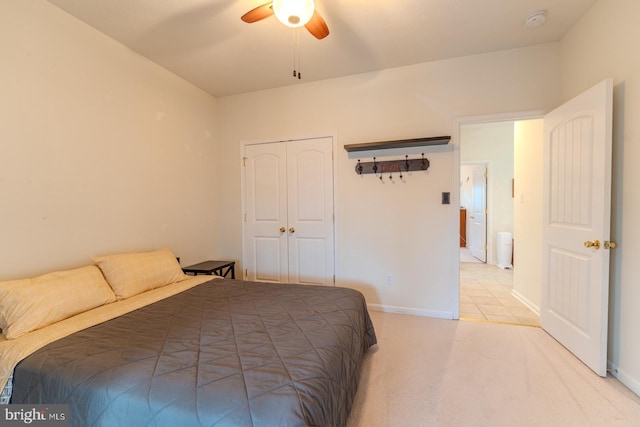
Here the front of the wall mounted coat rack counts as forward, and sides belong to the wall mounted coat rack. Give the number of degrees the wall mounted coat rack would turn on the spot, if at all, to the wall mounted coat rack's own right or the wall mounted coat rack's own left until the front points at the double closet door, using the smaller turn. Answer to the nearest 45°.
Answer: approximately 90° to the wall mounted coat rack's own right

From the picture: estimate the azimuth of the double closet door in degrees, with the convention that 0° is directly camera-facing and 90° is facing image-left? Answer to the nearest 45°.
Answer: approximately 45°

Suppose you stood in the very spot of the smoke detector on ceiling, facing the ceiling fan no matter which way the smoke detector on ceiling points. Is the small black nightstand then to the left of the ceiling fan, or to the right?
right

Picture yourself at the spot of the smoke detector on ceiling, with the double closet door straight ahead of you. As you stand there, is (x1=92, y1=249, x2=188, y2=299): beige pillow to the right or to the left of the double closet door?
left

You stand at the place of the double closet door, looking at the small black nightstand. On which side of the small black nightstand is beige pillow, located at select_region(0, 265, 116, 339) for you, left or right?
left

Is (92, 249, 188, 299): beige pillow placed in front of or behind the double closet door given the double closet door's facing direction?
in front

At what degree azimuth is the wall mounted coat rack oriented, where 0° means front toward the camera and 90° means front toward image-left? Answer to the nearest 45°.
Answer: approximately 0°

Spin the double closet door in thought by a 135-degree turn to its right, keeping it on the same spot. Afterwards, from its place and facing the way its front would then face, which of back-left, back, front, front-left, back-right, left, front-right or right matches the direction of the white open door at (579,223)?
back-right

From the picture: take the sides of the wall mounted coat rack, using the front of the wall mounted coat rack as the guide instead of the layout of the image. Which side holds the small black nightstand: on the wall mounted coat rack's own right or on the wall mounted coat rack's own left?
on the wall mounted coat rack's own right

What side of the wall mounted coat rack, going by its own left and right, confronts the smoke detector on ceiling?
left

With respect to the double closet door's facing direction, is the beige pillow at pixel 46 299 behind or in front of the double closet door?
in front

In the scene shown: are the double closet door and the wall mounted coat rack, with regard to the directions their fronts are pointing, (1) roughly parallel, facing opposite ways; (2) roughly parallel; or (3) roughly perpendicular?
roughly parallel

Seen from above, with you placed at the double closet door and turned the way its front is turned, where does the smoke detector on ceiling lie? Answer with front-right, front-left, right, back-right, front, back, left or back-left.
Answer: left

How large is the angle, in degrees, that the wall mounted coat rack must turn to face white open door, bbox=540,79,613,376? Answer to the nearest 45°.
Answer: approximately 45° to its left

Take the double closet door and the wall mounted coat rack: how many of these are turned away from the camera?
0

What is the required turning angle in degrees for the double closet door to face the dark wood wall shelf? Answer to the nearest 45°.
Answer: approximately 90° to its left

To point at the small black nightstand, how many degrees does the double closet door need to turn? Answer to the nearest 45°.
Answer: approximately 45° to its right
